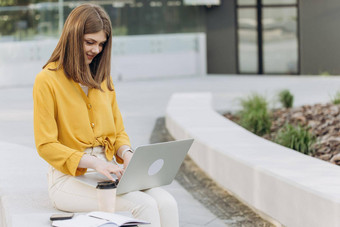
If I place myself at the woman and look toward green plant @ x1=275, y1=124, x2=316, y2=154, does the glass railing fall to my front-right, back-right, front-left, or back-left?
front-left

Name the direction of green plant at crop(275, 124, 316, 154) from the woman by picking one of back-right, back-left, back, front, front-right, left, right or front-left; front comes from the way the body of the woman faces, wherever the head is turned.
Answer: left

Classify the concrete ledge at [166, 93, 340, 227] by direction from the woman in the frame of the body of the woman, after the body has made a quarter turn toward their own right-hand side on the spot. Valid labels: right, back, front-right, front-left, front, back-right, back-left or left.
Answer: back

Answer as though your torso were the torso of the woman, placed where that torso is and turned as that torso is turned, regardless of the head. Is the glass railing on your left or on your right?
on your left

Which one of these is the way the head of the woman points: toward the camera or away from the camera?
toward the camera

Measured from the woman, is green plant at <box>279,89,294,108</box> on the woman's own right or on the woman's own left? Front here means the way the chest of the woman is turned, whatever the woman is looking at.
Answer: on the woman's own left

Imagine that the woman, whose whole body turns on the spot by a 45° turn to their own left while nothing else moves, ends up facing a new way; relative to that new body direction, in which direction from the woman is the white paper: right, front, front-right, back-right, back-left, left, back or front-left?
right

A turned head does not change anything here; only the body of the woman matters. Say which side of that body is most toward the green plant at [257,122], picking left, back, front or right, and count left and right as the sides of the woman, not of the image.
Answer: left

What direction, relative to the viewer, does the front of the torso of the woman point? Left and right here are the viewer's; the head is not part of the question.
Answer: facing the viewer and to the right of the viewer
